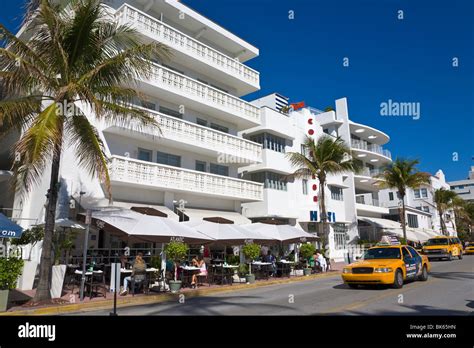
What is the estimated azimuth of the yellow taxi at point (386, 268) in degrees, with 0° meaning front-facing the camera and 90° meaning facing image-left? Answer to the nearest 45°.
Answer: approximately 45°

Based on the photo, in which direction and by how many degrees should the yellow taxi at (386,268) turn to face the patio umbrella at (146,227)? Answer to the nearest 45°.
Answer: approximately 45° to its right

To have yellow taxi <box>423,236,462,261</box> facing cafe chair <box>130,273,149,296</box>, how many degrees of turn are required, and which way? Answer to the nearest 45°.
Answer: approximately 45° to its left

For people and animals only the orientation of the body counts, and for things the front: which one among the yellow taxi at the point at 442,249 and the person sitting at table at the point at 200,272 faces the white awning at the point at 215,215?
the yellow taxi

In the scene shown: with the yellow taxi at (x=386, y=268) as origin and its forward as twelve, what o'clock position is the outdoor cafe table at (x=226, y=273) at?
The outdoor cafe table is roughly at 2 o'clock from the yellow taxi.
